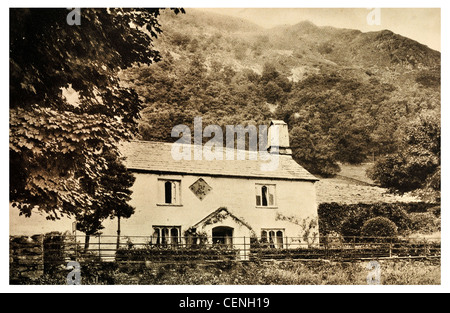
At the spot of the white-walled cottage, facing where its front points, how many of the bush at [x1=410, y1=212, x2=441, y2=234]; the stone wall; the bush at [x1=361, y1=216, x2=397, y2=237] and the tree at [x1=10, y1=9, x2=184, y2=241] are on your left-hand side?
2

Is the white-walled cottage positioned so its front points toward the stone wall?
no

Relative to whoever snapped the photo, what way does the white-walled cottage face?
facing the viewer

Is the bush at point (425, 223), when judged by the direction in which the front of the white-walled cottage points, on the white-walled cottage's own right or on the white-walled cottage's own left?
on the white-walled cottage's own left

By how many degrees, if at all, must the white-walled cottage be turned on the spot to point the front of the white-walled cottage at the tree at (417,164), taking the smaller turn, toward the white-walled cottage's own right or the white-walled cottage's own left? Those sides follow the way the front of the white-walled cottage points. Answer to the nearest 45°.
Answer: approximately 90° to the white-walled cottage's own left

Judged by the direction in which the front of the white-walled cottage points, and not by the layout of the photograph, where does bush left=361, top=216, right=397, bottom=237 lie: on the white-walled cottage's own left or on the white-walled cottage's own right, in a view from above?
on the white-walled cottage's own left

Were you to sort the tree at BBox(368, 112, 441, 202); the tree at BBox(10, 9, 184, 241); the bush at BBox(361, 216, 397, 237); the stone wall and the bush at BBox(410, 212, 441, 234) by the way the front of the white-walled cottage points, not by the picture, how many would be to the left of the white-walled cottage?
3

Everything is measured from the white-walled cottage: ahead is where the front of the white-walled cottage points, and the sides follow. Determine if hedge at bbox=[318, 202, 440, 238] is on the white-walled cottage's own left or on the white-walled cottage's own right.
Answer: on the white-walled cottage's own left
